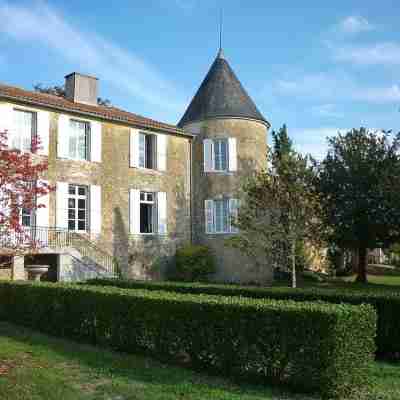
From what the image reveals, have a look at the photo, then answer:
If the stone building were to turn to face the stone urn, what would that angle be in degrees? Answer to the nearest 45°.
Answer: approximately 90° to its right

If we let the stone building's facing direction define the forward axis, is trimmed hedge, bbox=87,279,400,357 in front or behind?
in front

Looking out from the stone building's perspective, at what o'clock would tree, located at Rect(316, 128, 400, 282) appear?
The tree is roughly at 10 o'clock from the stone building.

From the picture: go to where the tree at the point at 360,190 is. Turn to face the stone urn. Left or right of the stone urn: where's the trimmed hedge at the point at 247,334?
left

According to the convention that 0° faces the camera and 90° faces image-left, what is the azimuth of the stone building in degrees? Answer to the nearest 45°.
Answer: approximately 315°

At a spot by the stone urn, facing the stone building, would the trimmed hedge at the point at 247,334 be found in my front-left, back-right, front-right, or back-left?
back-right

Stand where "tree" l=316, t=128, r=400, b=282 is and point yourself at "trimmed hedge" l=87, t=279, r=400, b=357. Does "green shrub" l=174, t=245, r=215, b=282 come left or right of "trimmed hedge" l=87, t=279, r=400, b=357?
right

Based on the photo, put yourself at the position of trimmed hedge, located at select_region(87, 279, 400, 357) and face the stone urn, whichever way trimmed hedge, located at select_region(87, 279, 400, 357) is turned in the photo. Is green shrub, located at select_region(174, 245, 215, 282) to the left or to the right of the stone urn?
right

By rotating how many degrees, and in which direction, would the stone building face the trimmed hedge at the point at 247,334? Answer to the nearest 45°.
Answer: approximately 45° to its right

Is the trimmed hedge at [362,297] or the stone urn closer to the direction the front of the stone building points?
the trimmed hedge
